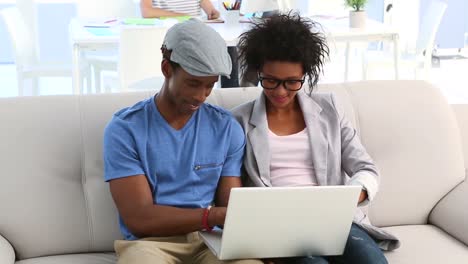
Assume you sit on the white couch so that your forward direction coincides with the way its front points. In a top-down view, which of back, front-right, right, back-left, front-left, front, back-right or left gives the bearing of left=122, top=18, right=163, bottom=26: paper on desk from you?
back

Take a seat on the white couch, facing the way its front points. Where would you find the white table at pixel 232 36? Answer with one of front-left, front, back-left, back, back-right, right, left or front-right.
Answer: back

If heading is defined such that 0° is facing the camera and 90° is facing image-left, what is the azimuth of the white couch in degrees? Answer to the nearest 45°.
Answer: approximately 0°

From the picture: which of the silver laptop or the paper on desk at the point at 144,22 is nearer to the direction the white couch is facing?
the silver laptop

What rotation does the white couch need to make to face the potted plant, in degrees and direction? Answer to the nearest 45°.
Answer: approximately 135° to its left

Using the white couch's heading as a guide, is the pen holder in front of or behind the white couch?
behind

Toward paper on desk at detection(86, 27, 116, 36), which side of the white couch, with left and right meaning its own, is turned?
back

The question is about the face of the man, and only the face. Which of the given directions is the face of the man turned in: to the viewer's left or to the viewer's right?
to the viewer's right
